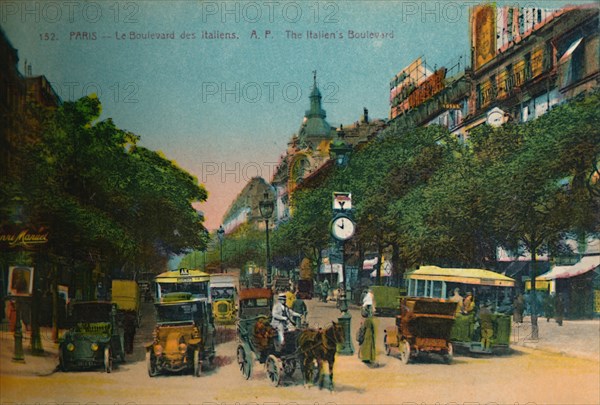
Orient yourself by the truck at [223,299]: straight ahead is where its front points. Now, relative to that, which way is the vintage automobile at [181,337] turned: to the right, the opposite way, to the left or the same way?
the same way

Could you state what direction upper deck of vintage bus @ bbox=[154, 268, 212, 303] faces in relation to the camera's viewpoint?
facing the viewer

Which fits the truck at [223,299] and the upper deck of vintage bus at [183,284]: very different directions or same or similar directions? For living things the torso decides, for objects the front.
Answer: same or similar directions

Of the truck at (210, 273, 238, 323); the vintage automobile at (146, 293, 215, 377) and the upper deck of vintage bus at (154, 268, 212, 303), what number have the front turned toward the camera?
3

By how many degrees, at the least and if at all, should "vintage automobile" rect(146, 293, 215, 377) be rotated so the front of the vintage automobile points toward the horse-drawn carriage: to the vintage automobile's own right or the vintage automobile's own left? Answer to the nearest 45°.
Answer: approximately 90° to the vintage automobile's own left

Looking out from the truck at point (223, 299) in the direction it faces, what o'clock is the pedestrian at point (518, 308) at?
The pedestrian is roughly at 9 o'clock from the truck.

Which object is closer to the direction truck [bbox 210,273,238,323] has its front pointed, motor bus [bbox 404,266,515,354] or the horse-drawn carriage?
the horse-drawn carriage

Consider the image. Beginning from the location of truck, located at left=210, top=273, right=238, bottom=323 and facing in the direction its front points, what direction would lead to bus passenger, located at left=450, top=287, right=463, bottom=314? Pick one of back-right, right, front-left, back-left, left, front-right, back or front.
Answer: left

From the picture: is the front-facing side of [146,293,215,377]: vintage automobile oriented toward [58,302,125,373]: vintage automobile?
no

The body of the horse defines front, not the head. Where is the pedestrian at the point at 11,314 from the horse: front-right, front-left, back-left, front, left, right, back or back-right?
back-right

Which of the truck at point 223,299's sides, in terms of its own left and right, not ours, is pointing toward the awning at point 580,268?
left

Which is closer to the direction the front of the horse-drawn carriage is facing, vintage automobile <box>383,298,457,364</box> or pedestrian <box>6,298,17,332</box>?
the vintage automobile

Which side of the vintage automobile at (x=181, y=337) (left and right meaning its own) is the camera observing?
front

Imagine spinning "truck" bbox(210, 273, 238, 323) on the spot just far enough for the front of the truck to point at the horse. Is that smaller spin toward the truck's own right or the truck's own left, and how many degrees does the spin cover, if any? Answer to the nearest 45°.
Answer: approximately 45° to the truck's own left

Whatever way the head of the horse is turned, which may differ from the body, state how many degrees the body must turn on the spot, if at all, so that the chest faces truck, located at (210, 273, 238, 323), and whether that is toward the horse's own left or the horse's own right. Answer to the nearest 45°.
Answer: approximately 180°

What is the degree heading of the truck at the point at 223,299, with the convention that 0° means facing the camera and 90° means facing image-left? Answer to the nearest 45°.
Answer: approximately 0°

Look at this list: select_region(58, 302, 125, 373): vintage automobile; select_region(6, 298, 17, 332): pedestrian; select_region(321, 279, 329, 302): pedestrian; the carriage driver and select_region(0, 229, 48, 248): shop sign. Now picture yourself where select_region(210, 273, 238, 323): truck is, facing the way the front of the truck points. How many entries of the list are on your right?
3

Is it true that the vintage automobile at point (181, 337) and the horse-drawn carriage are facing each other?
no

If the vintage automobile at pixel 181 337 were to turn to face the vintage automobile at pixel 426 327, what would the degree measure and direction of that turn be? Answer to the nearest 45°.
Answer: approximately 90° to its left

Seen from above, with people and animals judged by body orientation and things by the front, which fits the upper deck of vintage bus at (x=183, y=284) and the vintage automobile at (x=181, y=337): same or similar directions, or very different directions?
same or similar directions
